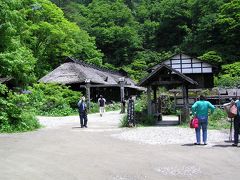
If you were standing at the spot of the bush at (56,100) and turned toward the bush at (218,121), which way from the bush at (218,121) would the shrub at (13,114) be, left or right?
right

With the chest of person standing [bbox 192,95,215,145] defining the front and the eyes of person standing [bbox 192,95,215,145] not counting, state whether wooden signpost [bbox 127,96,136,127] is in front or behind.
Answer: in front
